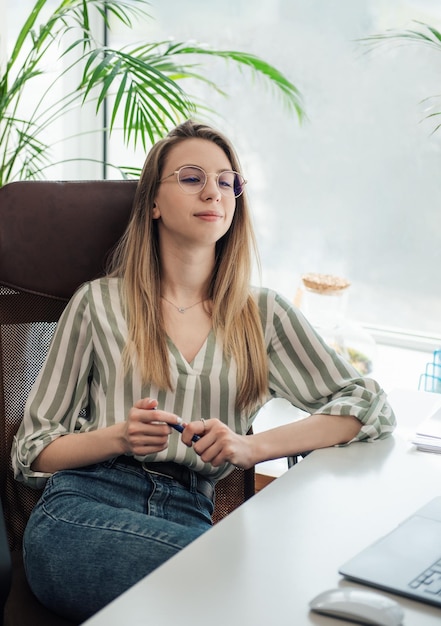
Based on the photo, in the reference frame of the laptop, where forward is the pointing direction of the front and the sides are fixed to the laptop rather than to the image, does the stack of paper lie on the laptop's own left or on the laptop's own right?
on the laptop's own right

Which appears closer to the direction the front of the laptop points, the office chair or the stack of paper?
the office chair

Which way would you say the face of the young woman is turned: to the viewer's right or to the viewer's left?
to the viewer's right

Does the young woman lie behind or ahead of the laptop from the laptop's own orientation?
ahead

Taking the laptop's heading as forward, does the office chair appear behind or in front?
in front

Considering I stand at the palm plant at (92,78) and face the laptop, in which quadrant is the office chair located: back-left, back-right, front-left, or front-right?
front-right

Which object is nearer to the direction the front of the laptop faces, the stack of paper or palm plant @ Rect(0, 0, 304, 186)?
the palm plant
